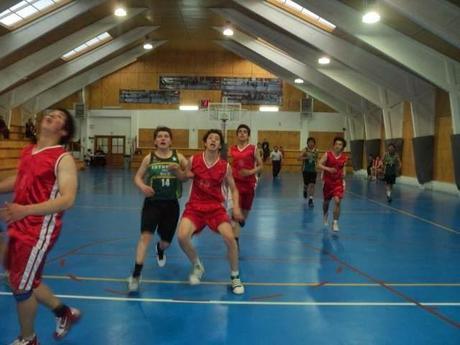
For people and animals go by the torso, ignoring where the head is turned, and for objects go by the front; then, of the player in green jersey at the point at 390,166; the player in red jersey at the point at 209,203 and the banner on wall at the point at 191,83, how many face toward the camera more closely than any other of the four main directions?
3

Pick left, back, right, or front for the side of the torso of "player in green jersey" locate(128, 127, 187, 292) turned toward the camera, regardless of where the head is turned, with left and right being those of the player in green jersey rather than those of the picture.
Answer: front

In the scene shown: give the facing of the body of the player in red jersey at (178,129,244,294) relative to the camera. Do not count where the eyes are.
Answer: toward the camera

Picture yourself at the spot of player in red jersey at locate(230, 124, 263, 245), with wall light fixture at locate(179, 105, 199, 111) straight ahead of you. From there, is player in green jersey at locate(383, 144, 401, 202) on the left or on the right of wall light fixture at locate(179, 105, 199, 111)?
right

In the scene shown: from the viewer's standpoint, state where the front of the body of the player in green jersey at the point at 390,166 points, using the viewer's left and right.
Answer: facing the viewer

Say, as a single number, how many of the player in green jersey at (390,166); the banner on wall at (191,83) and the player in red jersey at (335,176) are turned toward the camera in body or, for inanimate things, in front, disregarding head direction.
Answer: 3

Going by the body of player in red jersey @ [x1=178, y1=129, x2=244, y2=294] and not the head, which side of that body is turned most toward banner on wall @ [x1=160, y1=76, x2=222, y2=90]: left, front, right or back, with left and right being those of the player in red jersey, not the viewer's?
back

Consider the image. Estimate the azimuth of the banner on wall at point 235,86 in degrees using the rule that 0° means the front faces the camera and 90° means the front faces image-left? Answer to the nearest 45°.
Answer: approximately 0°
